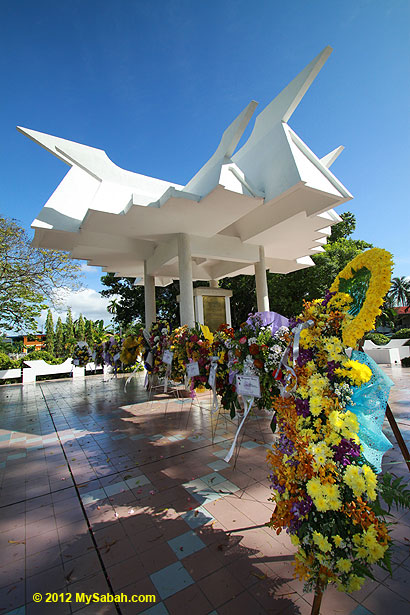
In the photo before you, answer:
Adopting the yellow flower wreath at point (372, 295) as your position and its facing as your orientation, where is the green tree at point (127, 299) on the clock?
The green tree is roughly at 3 o'clock from the yellow flower wreath.

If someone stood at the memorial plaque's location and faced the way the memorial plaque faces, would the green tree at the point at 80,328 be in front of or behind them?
behind

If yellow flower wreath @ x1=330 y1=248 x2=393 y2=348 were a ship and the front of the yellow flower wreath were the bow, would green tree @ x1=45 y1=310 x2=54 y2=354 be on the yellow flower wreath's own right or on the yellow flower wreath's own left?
on the yellow flower wreath's own right

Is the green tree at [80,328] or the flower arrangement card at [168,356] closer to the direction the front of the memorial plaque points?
the flower arrangement card

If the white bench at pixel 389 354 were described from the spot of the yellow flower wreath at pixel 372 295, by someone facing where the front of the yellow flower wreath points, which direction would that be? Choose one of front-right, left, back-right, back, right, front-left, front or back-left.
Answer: back-right

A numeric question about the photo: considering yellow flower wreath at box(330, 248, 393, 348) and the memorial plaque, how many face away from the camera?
0

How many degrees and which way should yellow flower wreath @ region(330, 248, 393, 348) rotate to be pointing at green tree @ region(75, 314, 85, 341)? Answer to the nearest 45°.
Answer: approximately 90° to its right

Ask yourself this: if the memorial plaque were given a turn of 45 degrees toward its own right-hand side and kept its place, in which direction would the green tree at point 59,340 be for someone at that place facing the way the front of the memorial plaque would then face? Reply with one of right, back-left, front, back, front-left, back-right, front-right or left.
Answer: right

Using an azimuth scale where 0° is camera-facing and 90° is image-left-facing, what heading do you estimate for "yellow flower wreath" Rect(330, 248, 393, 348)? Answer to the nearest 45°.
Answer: approximately 45°
